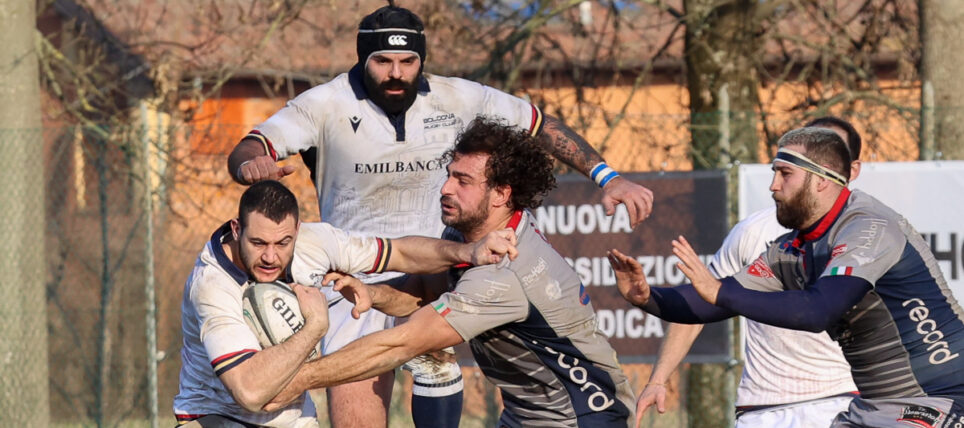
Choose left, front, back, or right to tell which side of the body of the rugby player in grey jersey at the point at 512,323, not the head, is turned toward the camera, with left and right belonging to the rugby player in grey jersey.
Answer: left

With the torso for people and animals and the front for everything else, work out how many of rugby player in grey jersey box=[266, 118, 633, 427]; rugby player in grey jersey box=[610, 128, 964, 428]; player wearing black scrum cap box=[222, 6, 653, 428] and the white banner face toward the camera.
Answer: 2

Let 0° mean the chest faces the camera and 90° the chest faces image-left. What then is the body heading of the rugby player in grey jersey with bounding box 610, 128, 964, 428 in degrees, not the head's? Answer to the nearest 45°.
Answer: approximately 90°

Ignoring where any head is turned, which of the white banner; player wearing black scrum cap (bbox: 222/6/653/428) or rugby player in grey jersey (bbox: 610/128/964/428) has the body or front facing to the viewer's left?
the rugby player in grey jersey

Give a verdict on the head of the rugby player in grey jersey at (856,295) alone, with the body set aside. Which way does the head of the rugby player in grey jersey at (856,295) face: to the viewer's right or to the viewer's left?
to the viewer's left

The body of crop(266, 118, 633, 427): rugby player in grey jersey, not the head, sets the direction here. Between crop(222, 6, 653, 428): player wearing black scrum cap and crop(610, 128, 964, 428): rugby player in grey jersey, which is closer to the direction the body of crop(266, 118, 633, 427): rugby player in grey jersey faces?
the player wearing black scrum cap

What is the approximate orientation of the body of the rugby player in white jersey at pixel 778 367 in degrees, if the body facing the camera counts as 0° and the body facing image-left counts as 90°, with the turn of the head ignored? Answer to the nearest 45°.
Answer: approximately 45°
